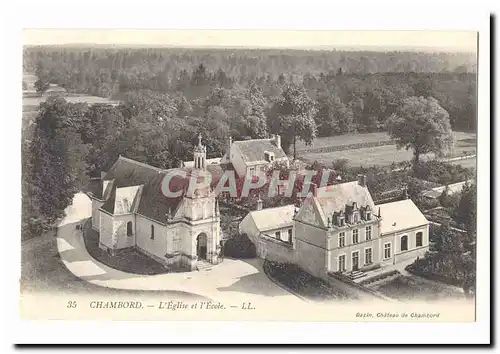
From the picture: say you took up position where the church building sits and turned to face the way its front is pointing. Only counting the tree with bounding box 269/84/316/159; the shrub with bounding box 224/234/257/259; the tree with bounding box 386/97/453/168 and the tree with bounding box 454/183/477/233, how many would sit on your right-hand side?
0

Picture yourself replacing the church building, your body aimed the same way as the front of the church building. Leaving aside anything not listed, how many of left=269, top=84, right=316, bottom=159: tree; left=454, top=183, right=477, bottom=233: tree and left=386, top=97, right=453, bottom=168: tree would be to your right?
0

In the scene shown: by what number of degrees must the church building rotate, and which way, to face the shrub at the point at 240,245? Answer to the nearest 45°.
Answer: approximately 45° to its left

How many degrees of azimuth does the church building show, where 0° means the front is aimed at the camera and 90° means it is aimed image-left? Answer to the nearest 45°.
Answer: approximately 315°

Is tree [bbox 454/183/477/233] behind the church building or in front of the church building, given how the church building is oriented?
in front
